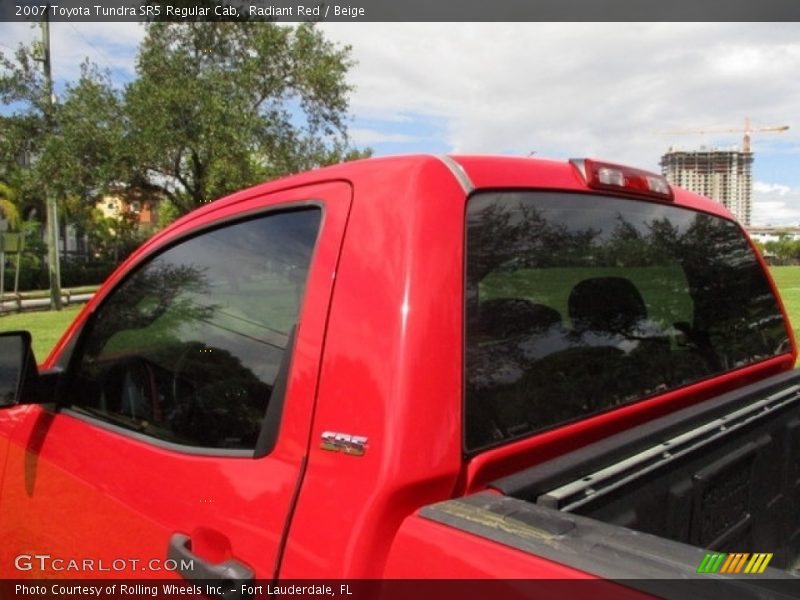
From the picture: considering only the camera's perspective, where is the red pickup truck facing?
facing away from the viewer and to the left of the viewer

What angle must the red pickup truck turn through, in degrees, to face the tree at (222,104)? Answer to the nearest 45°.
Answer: approximately 45° to its right

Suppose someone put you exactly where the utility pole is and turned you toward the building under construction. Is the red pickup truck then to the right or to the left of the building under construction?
right

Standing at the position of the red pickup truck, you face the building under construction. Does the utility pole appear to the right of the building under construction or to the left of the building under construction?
left

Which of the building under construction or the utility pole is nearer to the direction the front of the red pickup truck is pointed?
the utility pole

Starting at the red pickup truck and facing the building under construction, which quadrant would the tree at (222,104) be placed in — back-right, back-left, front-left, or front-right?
front-left

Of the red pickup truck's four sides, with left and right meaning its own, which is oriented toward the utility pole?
front

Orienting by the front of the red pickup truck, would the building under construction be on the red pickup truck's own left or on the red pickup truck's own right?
on the red pickup truck's own right
